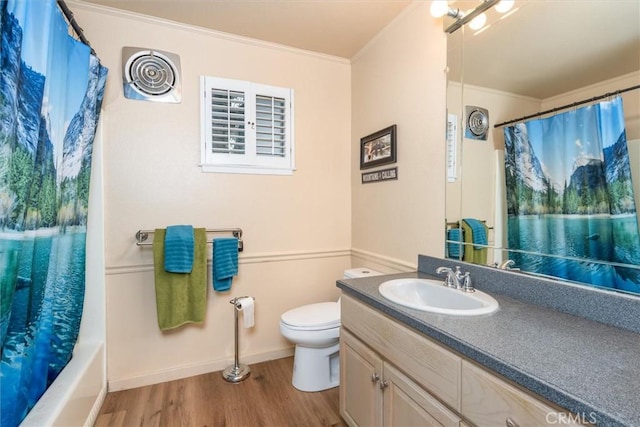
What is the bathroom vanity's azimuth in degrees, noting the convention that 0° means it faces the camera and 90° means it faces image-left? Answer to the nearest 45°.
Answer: approximately 45°

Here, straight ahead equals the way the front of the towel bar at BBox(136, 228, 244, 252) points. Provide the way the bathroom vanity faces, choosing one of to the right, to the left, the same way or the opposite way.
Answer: to the right

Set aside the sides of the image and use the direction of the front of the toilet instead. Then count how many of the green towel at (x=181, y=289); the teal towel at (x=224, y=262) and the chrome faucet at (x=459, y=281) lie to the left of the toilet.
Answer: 1

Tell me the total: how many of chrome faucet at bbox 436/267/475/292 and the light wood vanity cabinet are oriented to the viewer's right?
0

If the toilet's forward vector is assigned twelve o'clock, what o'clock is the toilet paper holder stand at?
The toilet paper holder stand is roughly at 2 o'clock from the toilet.

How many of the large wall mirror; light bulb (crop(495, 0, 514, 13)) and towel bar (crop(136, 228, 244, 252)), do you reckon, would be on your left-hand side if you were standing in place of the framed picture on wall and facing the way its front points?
2

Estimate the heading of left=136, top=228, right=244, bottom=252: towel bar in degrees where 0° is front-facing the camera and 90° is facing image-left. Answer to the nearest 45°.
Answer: approximately 0°

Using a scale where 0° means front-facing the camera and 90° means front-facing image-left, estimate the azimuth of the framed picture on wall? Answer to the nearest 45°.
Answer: approximately 45°

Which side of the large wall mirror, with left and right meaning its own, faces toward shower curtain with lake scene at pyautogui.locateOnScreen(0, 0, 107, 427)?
front

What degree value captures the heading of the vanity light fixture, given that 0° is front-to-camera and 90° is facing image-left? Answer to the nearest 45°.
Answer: approximately 45°
